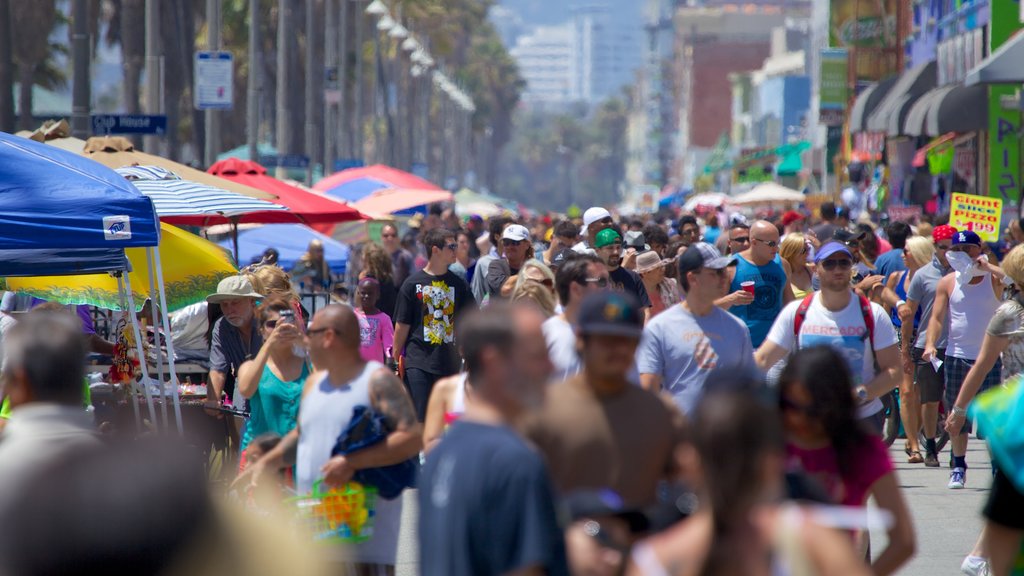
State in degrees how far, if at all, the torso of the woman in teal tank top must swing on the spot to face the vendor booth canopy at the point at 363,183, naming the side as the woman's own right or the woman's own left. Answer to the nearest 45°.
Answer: approximately 135° to the woman's own left

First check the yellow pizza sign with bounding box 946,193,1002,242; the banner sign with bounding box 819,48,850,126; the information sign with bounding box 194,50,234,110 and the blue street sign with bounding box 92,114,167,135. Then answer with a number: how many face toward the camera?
4

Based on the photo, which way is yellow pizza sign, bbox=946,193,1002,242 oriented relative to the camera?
toward the camera

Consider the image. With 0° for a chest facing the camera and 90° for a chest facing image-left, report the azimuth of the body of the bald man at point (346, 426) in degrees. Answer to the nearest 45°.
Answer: approximately 45°

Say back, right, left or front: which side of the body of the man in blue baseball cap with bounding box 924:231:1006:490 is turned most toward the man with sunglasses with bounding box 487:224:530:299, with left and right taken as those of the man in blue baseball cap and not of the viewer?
back

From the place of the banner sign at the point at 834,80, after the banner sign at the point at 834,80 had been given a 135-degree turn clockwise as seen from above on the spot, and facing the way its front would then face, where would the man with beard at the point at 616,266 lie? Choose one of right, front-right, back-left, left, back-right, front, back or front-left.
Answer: back-left

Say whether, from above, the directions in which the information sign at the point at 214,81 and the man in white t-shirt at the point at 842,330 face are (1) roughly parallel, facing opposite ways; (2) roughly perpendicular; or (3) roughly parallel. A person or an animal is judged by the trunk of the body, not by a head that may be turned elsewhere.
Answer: roughly parallel

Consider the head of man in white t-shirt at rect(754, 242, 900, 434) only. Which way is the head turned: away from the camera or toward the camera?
toward the camera

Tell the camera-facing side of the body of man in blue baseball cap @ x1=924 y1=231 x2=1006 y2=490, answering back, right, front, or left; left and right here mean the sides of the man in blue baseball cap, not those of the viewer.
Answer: front

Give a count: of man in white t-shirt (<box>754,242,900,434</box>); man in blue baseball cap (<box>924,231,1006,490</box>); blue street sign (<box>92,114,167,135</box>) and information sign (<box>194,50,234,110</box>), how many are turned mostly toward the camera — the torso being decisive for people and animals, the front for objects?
4

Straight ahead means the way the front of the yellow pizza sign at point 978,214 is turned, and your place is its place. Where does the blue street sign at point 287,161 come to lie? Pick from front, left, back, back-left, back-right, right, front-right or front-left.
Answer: back-right

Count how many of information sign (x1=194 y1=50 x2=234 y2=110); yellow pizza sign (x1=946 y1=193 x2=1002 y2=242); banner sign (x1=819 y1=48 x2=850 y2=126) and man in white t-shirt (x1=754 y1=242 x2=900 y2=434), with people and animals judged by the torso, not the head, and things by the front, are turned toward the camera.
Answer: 4

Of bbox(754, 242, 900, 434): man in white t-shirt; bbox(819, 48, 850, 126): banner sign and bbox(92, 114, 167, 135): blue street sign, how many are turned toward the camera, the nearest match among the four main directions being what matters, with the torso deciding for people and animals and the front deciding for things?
3
